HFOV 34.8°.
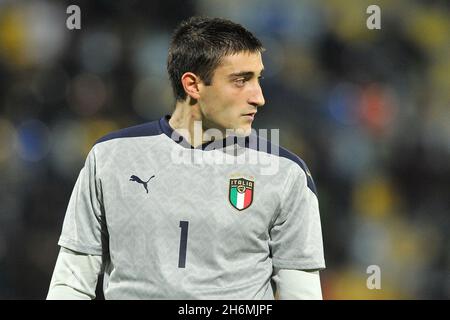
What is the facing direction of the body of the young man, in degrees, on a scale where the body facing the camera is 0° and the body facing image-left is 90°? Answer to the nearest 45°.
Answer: approximately 0°

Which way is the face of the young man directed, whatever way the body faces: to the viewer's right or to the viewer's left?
to the viewer's right
